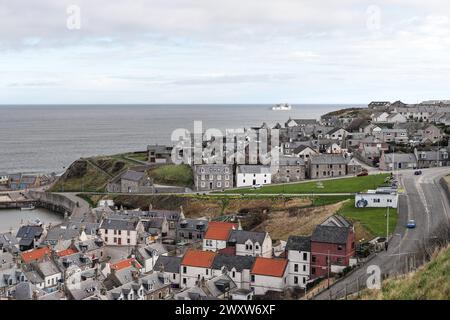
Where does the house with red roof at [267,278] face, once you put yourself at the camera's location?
facing the viewer

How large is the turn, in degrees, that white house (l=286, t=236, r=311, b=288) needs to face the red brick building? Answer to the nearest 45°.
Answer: approximately 90° to its left

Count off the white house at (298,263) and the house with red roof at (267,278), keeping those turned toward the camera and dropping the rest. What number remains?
2

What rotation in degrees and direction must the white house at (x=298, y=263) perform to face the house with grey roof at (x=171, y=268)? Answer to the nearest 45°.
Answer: approximately 90° to its right

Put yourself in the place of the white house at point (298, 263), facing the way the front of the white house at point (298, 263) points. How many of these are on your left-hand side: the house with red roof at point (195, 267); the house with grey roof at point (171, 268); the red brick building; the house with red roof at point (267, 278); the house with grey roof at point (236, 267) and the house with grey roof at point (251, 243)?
1

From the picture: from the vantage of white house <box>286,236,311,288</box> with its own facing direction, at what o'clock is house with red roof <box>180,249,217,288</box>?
The house with red roof is roughly at 3 o'clock from the white house.

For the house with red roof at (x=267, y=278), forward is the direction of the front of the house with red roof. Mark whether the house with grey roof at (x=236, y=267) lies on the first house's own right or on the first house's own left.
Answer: on the first house's own right

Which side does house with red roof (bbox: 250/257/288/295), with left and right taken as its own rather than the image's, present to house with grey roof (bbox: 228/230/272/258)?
back

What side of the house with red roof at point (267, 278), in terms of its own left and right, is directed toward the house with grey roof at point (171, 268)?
right

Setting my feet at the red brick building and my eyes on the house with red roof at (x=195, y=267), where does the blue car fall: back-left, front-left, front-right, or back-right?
back-right

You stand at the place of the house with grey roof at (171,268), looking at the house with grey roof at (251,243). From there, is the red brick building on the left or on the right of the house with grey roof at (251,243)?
right

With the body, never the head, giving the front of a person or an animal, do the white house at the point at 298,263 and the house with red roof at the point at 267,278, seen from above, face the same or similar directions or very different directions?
same or similar directions

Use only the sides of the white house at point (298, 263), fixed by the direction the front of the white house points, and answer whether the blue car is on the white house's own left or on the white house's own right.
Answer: on the white house's own left
